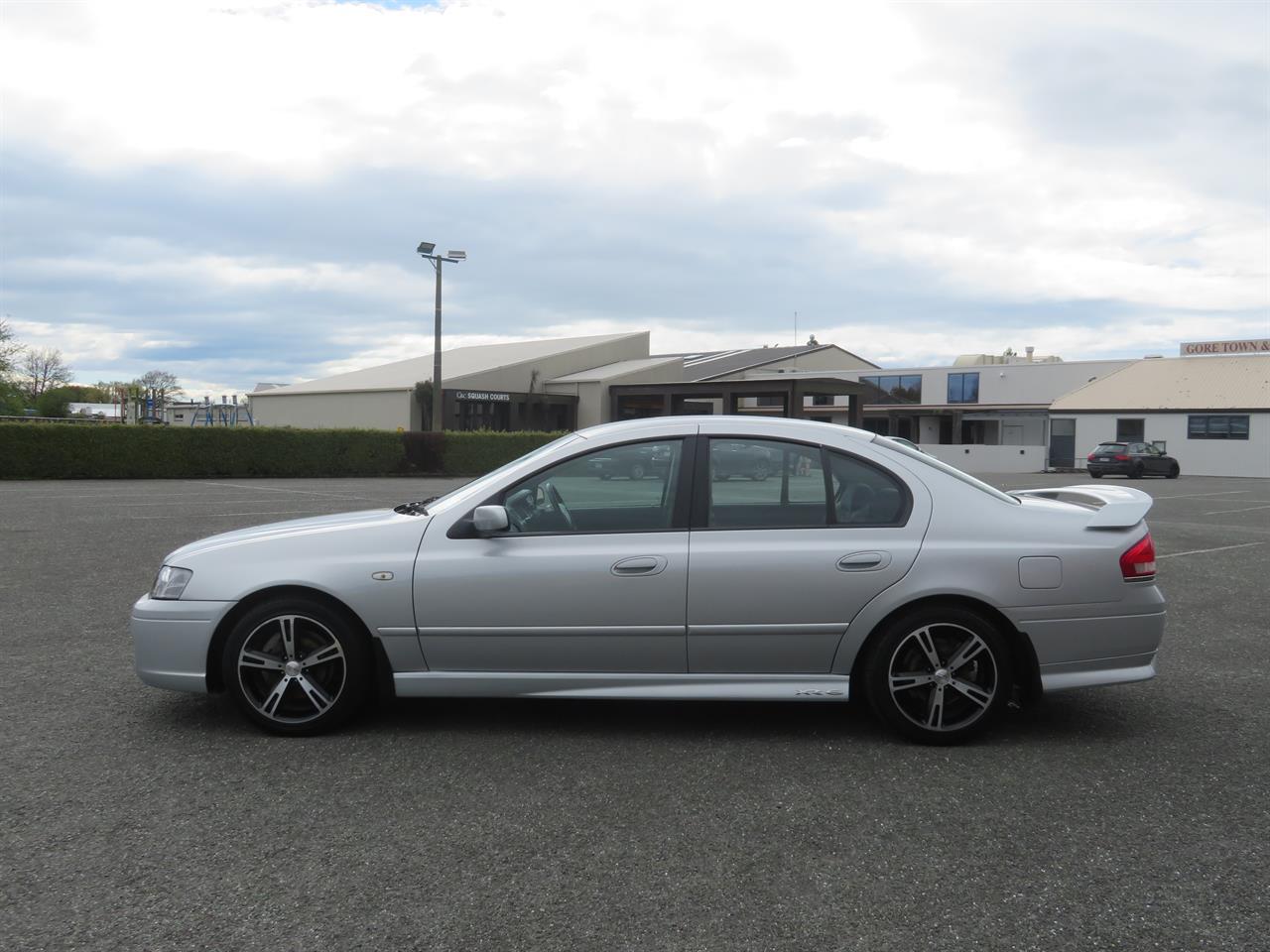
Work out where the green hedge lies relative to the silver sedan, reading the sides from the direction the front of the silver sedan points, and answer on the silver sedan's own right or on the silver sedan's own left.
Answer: on the silver sedan's own right

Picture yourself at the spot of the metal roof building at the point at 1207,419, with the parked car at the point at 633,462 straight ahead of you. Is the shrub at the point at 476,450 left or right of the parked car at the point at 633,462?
right

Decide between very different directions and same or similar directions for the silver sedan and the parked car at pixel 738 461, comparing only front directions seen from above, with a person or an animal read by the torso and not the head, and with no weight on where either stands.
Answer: very different directions

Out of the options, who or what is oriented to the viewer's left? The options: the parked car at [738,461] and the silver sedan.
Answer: the silver sedan

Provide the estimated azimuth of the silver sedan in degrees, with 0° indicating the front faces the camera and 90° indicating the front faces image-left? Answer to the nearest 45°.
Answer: approximately 90°

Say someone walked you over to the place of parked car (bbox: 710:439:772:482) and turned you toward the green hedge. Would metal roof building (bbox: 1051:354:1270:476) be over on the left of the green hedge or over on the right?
right

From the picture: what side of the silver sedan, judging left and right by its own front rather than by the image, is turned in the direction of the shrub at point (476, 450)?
right

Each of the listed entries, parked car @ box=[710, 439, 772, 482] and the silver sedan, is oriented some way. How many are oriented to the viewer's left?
1
